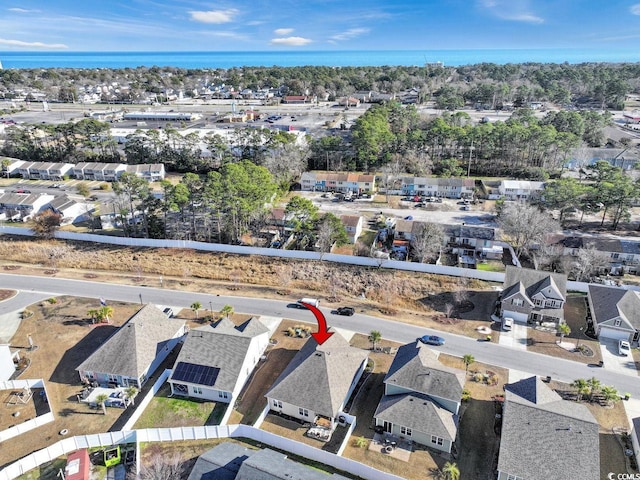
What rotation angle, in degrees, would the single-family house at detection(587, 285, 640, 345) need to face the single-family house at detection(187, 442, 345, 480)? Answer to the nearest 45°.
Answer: approximately 45° to its right

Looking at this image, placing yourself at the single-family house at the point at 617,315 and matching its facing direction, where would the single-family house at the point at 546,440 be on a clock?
the single-family house at the point at 546,440 is roughly at 12 o'clock from the single-family house at the point at 617,315.

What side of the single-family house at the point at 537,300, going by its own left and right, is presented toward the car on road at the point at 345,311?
right

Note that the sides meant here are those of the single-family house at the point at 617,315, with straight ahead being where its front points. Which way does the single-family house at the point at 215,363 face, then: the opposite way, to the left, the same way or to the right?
the opposite way

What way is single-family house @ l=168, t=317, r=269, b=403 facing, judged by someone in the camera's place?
facing away from the viewer and to the right of the viewer

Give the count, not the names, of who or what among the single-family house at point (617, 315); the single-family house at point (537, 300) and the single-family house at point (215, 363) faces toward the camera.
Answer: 2

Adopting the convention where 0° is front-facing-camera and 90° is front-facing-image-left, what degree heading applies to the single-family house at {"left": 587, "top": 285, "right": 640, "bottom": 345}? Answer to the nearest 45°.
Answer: approximately 0°

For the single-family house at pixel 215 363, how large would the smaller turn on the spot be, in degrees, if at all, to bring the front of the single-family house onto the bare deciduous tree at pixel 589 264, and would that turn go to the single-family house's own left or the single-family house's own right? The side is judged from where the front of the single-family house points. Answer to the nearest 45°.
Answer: approximately 45° to the single-family house's own right

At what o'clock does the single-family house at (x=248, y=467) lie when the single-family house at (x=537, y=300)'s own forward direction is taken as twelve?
the single-family house at (x=248, y=467) is roughly at 1 o'clock from the single-family house at (x=537, y=300).

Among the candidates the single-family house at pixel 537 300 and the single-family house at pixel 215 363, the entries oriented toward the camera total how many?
1

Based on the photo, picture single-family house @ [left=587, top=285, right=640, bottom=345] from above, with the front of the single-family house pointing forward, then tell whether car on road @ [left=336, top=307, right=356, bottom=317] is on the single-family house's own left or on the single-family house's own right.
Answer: on the single-family house's own right
